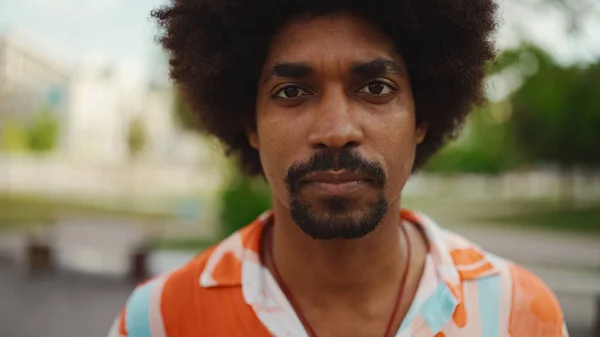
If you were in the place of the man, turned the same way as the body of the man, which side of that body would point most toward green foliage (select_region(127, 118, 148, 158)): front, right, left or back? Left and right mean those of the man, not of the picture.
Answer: back

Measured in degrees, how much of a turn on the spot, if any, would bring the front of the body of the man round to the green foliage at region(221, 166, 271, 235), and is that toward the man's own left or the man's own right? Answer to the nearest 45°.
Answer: approximately 180°

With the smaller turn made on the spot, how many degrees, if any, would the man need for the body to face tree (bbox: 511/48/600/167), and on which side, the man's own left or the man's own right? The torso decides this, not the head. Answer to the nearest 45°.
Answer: approximately 180°

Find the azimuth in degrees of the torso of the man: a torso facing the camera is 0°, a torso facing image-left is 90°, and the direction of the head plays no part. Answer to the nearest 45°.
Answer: approximately 0°

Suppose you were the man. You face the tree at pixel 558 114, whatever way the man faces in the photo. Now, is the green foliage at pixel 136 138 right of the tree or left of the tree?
left
